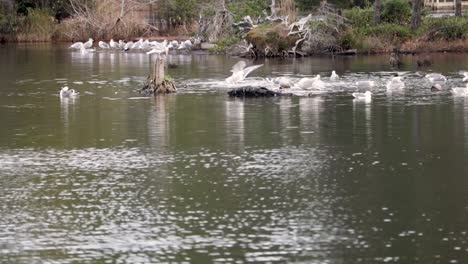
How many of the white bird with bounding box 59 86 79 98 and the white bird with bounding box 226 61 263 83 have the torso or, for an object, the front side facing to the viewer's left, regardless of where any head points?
2

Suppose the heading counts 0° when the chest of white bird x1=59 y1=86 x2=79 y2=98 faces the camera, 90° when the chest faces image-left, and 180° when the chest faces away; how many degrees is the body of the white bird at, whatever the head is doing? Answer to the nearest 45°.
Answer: approximately 90°

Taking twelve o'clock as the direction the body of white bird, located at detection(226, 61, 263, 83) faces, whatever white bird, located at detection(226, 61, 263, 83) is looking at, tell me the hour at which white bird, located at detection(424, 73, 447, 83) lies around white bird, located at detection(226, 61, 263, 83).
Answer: white bird, located at detection(424, 73, 447, 83) is roughly at 6 o'clock from white bird, located at detection(226, 61, 263, 83).

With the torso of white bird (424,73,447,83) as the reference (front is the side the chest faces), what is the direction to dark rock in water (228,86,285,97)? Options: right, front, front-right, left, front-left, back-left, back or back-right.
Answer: front-left

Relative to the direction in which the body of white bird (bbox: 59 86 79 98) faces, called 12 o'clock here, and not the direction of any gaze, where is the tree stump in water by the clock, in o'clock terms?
The tree stump in water is roughly at 6 o'clock from the white bird.

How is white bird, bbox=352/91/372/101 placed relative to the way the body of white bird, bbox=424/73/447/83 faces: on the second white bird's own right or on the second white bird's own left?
on the second white bird's own left

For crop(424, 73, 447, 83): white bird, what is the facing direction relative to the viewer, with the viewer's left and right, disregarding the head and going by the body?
facing to the left of the viewer

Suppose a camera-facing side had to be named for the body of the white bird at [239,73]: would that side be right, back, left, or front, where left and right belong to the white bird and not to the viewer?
left

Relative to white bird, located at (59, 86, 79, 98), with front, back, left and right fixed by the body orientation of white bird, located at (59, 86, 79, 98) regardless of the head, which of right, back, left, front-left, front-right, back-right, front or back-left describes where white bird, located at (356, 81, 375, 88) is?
back

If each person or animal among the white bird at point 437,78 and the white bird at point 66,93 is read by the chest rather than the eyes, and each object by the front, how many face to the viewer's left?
2

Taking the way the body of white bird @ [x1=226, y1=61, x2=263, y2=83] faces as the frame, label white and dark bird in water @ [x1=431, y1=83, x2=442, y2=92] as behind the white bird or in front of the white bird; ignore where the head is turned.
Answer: behind
